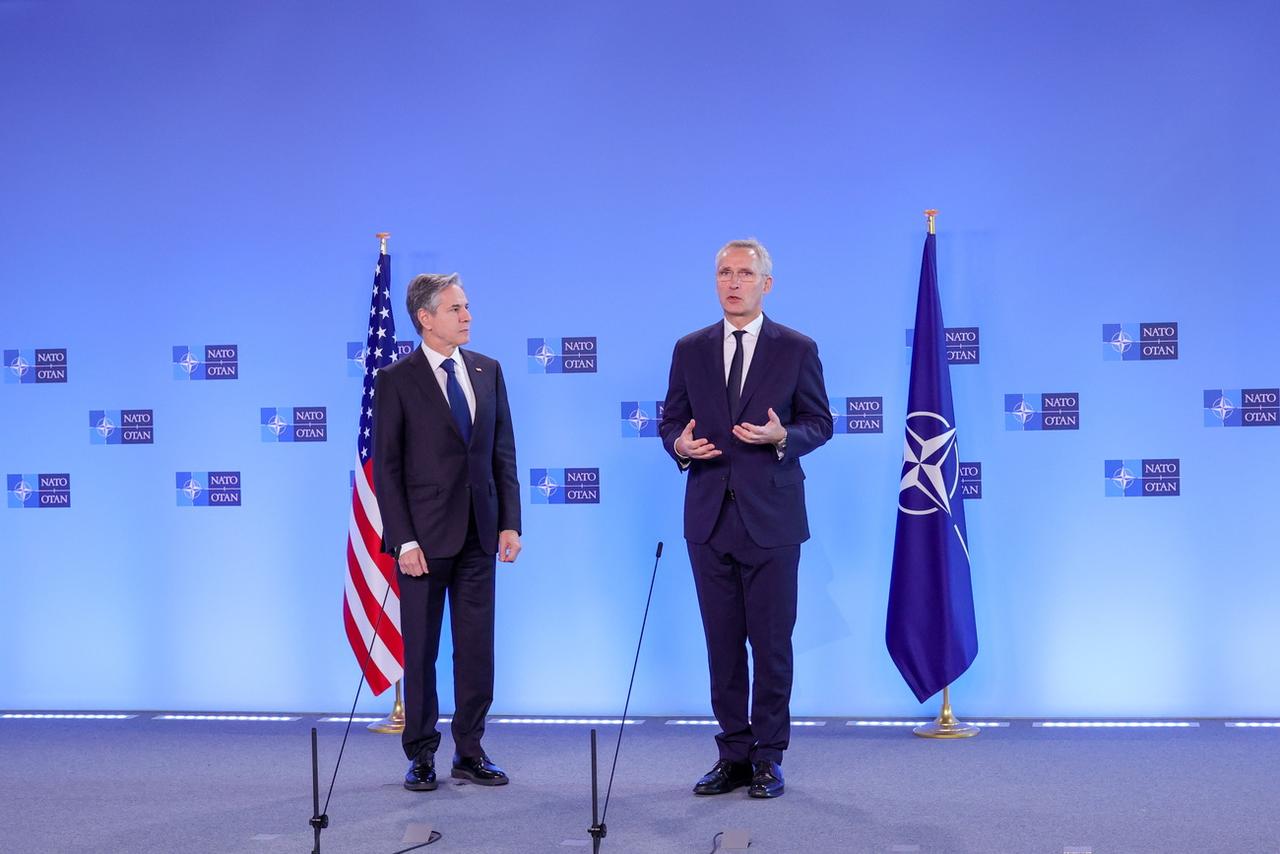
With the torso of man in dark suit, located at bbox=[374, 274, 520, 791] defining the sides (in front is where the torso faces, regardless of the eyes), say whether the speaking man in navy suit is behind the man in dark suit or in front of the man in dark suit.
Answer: in front

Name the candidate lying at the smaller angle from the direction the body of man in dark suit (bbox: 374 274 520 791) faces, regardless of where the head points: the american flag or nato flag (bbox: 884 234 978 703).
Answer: the nato flag

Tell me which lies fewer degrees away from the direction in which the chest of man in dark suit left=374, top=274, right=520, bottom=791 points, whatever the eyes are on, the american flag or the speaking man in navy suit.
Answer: the speaking man in navy suit

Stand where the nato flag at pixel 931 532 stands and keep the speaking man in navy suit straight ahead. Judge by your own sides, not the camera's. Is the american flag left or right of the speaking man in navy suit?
right

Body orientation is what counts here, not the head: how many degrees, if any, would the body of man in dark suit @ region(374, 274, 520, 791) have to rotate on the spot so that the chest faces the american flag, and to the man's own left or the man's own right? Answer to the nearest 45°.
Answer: approximately 135° to the man's own left

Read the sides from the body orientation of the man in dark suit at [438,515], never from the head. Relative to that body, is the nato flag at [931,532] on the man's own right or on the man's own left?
on the man's own left

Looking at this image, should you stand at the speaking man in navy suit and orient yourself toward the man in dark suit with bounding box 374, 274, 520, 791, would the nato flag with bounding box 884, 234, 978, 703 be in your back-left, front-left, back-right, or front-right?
back-right
